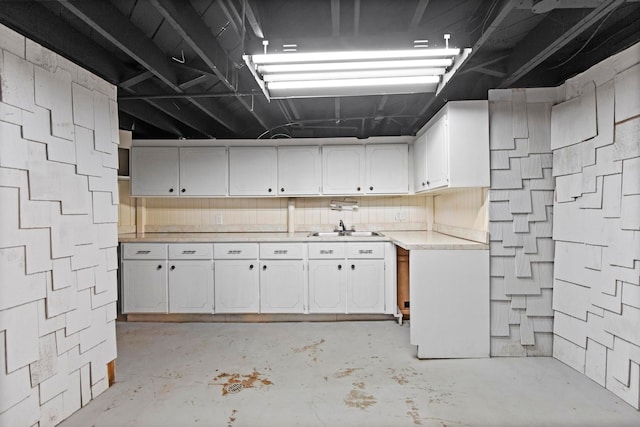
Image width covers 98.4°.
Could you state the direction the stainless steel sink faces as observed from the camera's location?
facing the viewer

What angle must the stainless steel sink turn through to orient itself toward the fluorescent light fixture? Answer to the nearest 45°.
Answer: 0° — it already faces it

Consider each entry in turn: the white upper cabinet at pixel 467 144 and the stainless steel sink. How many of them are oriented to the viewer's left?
1

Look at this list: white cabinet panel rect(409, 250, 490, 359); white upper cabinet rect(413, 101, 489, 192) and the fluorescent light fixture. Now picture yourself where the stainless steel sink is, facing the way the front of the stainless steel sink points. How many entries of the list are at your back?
0

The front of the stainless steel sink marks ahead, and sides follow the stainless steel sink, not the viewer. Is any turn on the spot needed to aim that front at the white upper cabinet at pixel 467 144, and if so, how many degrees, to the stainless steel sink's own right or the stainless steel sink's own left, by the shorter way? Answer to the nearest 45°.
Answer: approximately 45° to the stainless steel sink's own left

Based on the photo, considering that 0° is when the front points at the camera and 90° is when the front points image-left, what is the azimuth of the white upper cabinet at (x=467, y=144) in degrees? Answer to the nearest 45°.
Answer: approximately 90°

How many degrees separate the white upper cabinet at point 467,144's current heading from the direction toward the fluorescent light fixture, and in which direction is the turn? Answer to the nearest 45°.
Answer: approximately 45° to its left

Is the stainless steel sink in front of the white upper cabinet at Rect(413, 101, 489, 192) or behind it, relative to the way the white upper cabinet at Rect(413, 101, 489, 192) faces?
in front

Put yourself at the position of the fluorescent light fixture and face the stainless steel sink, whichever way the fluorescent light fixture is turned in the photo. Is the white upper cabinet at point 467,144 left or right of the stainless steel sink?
right

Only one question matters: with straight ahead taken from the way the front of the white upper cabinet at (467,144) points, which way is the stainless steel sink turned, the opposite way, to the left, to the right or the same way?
to the left
